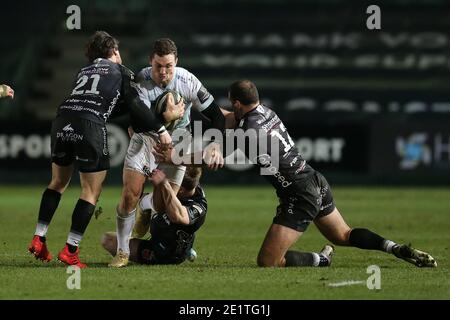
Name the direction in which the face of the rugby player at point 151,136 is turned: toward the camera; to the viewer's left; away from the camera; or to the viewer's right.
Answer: toward the camera

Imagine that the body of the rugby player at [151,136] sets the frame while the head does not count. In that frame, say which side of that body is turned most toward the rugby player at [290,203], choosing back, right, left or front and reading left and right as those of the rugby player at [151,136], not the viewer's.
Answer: left

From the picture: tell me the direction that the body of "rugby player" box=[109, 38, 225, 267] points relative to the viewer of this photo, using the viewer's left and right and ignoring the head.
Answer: facing the viewer

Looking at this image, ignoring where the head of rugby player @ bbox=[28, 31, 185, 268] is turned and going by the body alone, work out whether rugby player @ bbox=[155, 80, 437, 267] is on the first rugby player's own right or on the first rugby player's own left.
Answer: on the first rugby player's own right

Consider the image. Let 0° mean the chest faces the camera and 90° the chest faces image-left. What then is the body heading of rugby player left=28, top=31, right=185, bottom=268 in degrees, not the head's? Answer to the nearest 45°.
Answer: approximately 225°

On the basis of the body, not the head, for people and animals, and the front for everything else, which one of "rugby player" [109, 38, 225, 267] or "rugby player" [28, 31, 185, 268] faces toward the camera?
"rugby player" [109, 38, 225, 267]

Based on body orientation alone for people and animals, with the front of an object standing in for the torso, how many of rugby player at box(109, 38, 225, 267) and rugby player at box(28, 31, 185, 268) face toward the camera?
1

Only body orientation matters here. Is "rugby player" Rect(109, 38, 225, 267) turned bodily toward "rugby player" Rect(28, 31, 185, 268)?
no
